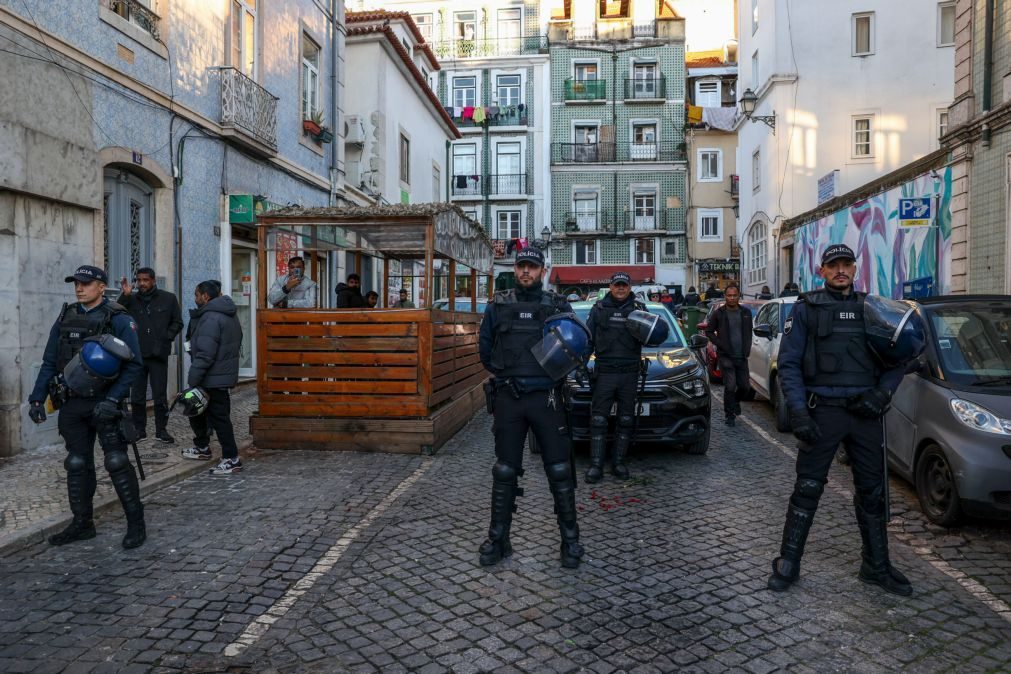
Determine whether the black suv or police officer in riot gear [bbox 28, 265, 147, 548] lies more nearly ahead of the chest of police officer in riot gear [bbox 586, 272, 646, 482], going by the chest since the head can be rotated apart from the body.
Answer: the police officer in riot gear

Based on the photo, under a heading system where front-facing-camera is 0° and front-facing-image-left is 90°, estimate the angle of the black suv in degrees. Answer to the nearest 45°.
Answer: approximately 0°

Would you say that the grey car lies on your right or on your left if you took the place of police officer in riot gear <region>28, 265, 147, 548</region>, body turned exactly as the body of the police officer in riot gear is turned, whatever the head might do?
on your left

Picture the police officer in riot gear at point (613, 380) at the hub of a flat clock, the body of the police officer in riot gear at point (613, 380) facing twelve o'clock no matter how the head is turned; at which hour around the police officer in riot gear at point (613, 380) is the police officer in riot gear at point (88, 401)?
the police officer in riot gear at point (88, 401) is roughly at 2 o'clock from the police officer in riot gear at point (613, 380).

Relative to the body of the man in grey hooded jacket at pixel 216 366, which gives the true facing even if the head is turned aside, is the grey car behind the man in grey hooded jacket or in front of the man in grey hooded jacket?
behind

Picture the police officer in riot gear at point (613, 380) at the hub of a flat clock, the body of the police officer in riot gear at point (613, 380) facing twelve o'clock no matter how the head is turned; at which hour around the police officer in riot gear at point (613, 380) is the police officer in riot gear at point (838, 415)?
the police officer in riot gear at point (838, 415) is roughly at 11 o'clock from the police officer in riot gear at point (613, 380).

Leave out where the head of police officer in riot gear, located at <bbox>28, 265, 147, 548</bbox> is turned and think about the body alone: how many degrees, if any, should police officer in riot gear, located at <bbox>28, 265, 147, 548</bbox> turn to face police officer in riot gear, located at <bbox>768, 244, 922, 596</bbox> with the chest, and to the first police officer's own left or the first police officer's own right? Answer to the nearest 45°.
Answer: approximately 90° to the first police officer's own left

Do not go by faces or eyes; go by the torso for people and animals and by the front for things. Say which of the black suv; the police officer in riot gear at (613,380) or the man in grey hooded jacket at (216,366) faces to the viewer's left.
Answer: the man in grey hooded jacket

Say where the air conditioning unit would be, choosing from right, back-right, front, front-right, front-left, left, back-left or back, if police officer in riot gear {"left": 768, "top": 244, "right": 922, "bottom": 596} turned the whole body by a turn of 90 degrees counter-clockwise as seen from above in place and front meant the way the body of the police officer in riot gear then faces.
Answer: back-left

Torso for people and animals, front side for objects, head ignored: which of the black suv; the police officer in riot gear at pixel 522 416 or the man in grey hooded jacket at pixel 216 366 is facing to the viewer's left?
the man in grey hooded jacket

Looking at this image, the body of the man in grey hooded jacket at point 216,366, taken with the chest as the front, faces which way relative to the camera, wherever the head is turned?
to the viewer's left
